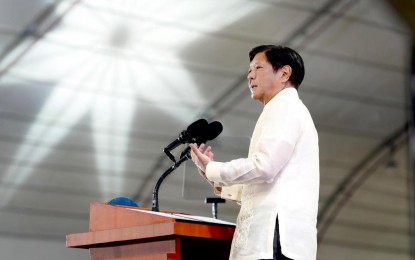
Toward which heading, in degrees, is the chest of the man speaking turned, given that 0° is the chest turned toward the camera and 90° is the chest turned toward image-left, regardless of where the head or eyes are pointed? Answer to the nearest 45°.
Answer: approximately 90°

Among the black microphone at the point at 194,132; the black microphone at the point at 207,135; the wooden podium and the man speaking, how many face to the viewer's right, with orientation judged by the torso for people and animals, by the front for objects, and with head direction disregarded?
2

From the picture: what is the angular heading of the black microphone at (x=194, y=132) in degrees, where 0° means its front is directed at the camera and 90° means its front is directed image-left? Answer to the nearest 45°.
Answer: approximately 270°

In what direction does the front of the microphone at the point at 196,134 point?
to the viewer's right

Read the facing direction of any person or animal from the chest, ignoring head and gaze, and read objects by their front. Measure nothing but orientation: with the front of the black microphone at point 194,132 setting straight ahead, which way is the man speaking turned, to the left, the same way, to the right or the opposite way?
the opposite way

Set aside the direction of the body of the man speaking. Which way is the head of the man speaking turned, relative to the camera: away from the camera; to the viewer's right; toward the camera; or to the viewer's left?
to the viewer's left

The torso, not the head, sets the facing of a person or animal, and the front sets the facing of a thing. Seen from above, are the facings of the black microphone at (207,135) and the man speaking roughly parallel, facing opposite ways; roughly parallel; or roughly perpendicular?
roughly parallel, facing opposite ways

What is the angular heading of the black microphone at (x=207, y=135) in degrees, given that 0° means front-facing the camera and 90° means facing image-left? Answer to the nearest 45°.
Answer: approximately 270°
